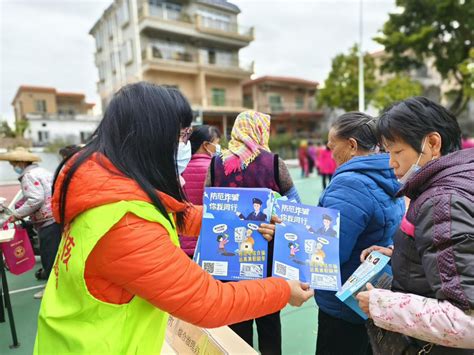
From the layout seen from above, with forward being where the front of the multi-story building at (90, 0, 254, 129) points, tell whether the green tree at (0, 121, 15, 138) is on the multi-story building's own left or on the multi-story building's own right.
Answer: on the multi-story building's own right

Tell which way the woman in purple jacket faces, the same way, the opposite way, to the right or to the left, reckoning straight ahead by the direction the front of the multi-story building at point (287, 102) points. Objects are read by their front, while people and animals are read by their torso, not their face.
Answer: to the right

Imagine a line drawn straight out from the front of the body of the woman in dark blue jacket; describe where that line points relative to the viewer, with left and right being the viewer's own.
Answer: facing away from the viewer and to the left of the viewer

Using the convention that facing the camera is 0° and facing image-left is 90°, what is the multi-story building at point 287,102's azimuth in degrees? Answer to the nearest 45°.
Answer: approximately 0°

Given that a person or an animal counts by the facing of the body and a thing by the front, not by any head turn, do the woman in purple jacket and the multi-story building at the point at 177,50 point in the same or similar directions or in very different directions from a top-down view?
very different directions

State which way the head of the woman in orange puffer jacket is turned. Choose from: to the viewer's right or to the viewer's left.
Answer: to the viewer's right
